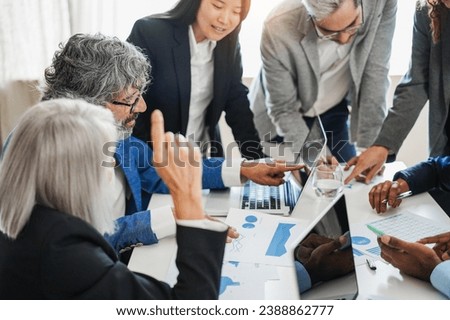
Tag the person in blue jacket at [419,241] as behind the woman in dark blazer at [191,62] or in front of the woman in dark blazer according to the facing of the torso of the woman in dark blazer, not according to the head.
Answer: in front

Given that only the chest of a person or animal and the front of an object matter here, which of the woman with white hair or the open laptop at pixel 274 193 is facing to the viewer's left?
the open laptop

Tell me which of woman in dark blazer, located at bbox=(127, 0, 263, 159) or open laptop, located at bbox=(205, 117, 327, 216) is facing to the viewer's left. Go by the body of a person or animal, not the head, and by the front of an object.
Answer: the open laptop

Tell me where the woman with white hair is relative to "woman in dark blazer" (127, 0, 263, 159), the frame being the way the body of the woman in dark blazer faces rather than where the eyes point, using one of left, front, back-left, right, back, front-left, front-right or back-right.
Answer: front-right

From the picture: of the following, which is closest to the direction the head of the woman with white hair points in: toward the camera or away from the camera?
away from the camera

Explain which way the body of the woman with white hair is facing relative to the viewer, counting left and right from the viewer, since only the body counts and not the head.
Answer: facing away from the viewer and to the right of the viewer

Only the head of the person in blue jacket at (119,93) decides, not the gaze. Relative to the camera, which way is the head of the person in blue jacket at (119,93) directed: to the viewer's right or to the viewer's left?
to the viewer's right

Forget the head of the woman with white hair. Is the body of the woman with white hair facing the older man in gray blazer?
yes

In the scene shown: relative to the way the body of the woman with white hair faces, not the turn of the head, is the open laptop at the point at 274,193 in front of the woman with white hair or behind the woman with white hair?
in front

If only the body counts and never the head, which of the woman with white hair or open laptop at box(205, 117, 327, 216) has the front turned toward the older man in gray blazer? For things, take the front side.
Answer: the woman with white hair

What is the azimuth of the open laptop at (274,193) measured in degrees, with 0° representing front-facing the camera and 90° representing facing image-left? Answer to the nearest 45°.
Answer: approximately 90°
